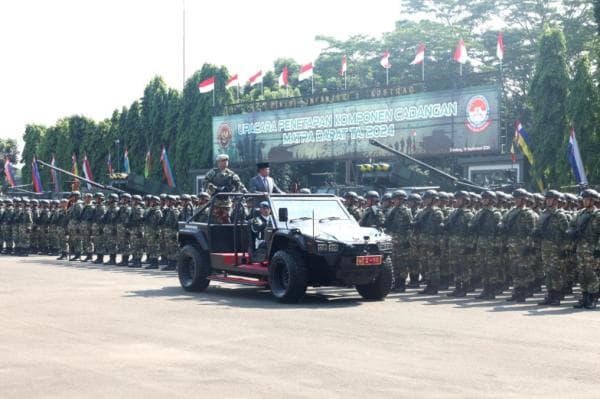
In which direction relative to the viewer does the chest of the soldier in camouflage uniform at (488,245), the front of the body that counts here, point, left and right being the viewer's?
facing the viewer and to the left of the viewer

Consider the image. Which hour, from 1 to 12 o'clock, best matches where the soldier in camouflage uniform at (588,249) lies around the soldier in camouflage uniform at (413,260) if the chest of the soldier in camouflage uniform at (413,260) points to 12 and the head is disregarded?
the soldier in camouflage uniform at (588,249) is roughly at 9 o'clock from the soldier in camouflage uniform at (413,260).

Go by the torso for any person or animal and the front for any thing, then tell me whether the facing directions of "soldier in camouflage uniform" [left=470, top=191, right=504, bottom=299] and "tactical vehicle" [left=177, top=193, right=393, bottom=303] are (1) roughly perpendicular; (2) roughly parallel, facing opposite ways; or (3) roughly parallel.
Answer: roughly perpendicular

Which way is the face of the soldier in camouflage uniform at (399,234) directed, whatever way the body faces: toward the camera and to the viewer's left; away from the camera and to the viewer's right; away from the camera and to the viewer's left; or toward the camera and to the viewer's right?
toward the camera and to the viewer's left

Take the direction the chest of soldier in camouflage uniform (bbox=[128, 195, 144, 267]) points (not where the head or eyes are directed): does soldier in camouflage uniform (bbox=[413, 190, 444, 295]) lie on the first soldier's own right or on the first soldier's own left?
on the first soldier's own left

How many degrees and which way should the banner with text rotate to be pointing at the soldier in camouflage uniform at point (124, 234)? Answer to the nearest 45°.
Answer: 0° — it already faces them

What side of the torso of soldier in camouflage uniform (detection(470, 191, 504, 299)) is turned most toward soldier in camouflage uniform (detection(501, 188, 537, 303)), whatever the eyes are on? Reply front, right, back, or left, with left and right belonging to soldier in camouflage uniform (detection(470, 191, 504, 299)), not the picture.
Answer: left

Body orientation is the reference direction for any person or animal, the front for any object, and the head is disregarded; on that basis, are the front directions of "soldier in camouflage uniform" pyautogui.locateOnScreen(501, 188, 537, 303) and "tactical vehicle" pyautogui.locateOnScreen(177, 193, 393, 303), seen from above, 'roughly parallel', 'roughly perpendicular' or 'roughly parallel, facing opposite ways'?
roughly perpendicular

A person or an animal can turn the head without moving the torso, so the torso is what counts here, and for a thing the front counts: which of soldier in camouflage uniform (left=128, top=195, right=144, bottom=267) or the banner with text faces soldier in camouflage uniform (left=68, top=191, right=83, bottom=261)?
the banner with text

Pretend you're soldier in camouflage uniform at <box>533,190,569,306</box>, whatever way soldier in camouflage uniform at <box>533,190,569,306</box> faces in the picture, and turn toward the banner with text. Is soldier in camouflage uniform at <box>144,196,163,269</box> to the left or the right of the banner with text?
left

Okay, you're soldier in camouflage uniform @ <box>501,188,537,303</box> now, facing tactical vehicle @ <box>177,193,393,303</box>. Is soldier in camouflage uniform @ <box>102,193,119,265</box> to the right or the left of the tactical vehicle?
right
